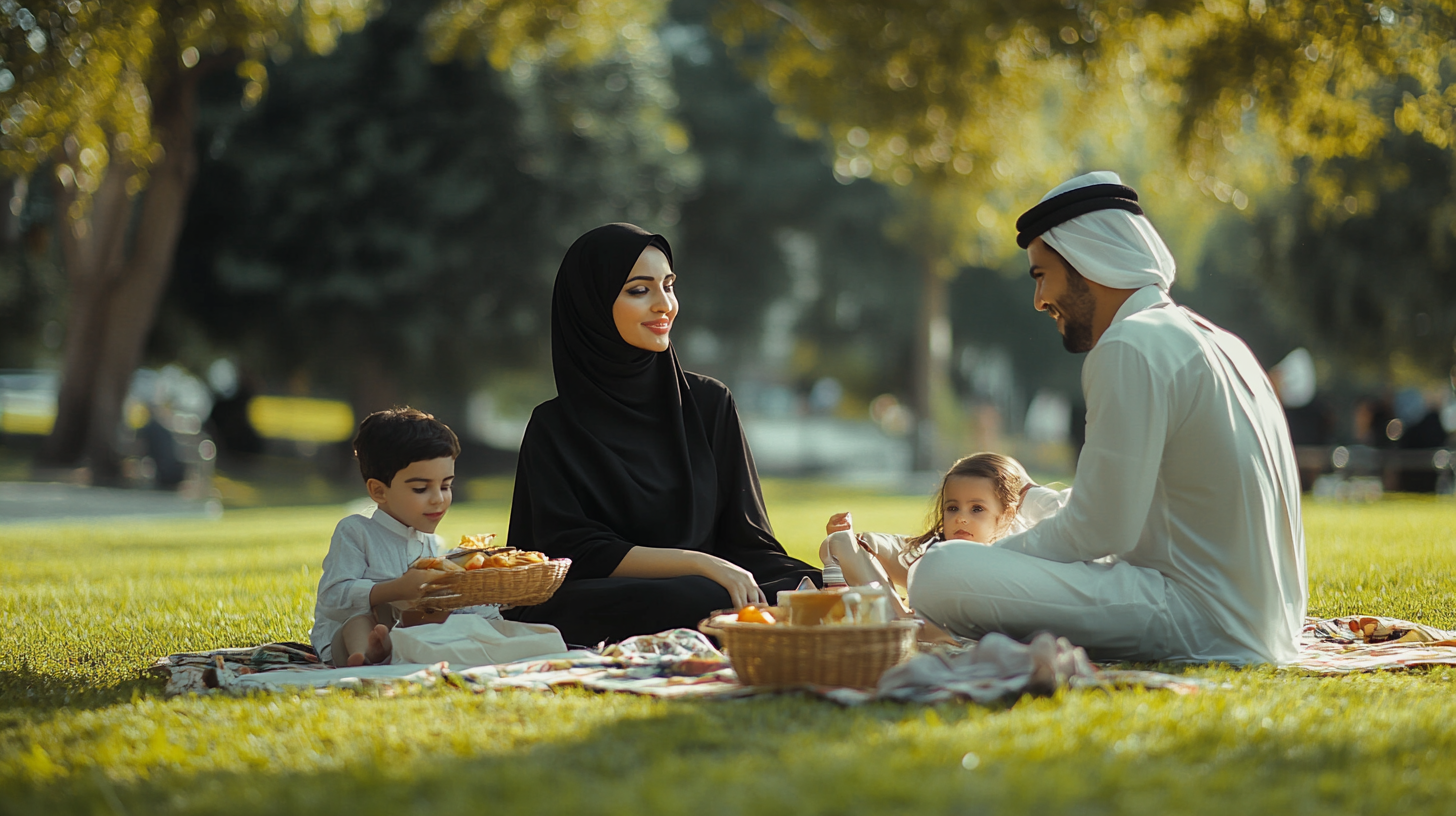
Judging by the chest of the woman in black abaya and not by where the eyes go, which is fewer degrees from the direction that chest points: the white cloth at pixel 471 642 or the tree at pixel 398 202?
the white cloth

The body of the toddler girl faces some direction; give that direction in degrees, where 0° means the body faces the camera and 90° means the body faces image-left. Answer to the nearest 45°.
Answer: approximately 45°

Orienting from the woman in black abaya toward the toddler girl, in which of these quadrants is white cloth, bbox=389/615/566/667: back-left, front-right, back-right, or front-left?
back-right

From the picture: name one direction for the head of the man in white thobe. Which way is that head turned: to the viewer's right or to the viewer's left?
to the viewer's left

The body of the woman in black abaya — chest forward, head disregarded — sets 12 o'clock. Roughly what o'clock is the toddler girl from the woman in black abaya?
The toddler girl is roughly at 10 o'clock from the woman in black abaya.

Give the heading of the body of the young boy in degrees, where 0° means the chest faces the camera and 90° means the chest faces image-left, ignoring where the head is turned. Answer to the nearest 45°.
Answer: approximately 315°
